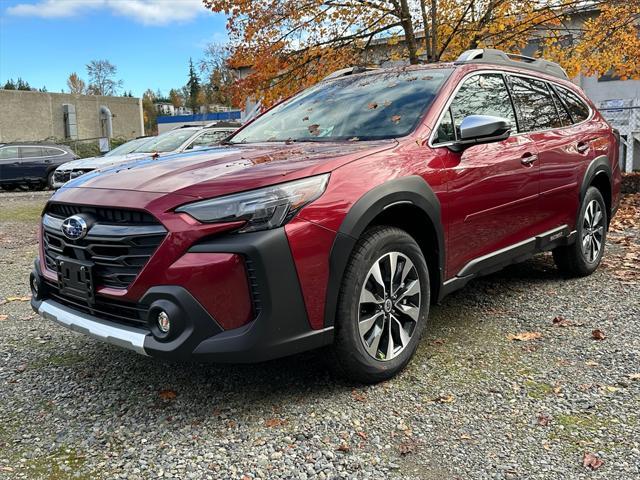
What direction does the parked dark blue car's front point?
to the viewer's left

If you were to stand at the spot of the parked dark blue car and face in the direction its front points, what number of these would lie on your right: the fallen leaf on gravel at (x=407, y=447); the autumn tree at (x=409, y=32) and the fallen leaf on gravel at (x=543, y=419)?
0

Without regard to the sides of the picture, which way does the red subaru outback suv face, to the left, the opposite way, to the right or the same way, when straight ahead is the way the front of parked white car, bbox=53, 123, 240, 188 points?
the same way

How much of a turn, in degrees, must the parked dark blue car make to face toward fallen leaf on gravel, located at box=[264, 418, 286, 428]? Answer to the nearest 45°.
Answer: approximately 90° to its left

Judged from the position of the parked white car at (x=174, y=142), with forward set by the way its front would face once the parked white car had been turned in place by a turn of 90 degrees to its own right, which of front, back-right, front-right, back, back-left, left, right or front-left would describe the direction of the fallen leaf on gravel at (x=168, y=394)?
back-left

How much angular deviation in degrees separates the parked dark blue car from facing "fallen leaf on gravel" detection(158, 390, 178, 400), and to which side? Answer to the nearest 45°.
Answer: approximately 90° to its left

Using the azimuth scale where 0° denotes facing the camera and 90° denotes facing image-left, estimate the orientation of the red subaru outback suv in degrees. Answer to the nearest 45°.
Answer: approximately 45°

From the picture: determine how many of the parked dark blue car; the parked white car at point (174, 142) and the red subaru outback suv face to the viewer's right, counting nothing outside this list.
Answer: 0

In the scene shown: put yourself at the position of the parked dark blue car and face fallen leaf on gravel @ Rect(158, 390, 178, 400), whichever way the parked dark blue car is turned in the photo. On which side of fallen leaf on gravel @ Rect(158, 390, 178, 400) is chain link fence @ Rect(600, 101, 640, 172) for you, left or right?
left

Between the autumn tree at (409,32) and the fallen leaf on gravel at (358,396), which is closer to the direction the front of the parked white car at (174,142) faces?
the fallen leaf on gravel

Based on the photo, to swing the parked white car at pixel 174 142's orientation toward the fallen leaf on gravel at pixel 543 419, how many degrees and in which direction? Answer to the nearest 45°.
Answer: approximately 45° to its left

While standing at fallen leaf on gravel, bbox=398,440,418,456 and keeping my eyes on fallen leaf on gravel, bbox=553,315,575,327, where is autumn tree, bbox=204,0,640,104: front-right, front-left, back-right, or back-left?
front-left

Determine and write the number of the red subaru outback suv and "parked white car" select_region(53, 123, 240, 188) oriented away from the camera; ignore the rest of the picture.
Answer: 0

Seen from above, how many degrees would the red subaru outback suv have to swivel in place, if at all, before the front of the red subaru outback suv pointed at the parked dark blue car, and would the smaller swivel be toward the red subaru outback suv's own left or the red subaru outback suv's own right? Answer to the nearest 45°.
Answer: approximately 90° to the red subaru outback suv's own right

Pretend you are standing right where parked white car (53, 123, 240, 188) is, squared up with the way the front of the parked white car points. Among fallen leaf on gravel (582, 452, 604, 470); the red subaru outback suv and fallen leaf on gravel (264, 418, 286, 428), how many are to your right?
0

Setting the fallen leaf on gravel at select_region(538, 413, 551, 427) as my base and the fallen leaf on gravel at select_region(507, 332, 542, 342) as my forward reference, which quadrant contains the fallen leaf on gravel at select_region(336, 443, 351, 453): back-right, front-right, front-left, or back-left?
back-left
